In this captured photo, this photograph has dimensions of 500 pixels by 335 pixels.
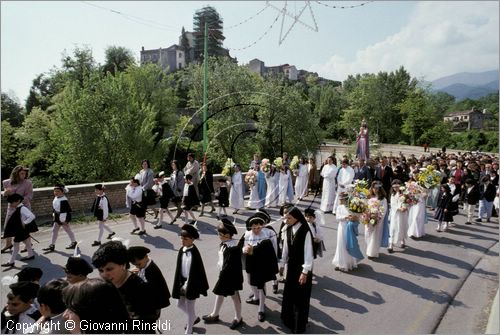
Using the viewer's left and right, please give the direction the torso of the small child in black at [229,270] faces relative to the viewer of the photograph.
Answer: facing to the left of the viewer

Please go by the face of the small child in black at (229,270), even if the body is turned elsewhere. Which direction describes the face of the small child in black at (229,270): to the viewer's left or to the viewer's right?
to the viewer's left

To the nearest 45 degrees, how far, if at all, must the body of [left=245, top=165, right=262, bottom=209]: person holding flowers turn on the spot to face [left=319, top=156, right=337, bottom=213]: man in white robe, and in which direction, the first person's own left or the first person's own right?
approximately 135° to the first person's own left

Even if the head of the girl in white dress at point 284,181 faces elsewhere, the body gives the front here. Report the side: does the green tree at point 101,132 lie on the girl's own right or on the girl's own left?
on the girl's own right

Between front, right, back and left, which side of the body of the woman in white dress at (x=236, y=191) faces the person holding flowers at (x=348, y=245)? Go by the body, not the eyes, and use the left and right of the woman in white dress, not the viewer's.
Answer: left

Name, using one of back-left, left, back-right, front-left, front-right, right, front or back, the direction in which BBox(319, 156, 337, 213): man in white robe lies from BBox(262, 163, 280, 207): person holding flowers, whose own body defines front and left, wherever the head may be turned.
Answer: back-left
